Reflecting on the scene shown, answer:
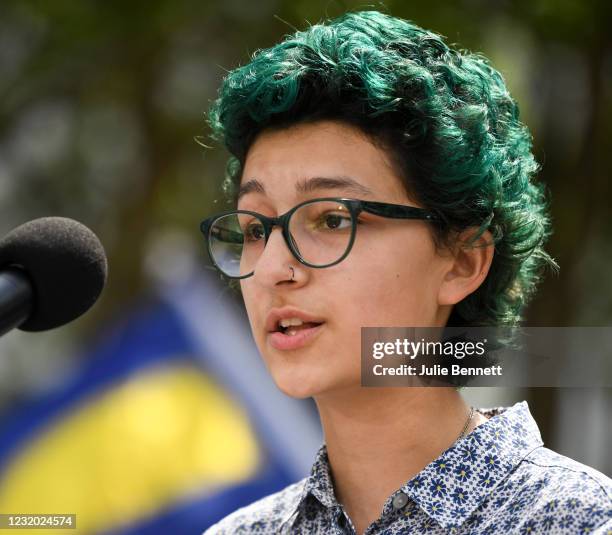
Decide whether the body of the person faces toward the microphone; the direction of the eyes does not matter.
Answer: yes

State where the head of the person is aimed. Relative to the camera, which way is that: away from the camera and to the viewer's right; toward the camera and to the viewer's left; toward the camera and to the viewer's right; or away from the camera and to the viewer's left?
toward the camera and to the viewer's left

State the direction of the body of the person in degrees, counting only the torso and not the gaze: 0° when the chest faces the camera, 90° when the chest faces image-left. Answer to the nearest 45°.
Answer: approximately 45°
